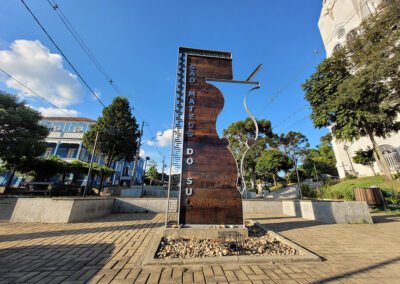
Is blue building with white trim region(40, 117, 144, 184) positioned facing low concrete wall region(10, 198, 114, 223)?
yes

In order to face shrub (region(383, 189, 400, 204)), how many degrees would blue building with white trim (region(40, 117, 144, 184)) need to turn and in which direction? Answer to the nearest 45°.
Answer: approximately 45° to its left

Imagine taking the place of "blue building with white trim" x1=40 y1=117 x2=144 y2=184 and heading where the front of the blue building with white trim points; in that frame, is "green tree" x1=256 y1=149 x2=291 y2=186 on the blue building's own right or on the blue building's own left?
on the blue building's own left

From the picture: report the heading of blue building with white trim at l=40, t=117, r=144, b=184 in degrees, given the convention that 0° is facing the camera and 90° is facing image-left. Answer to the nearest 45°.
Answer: approximately 0°

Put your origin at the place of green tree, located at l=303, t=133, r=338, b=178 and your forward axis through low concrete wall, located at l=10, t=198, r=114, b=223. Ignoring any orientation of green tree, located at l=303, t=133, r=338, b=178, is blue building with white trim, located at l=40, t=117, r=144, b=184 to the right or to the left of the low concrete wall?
right

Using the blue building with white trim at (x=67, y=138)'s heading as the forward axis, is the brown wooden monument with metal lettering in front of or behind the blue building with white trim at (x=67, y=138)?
in front

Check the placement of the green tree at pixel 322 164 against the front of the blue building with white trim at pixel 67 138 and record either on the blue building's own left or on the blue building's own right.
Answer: on the blue building's own left

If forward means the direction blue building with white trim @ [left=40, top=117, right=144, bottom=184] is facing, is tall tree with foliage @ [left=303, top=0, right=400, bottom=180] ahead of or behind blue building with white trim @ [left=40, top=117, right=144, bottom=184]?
ahead

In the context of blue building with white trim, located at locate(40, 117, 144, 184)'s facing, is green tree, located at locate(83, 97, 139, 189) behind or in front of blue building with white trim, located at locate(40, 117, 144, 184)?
in front
